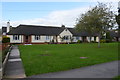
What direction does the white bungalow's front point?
toward the camera
